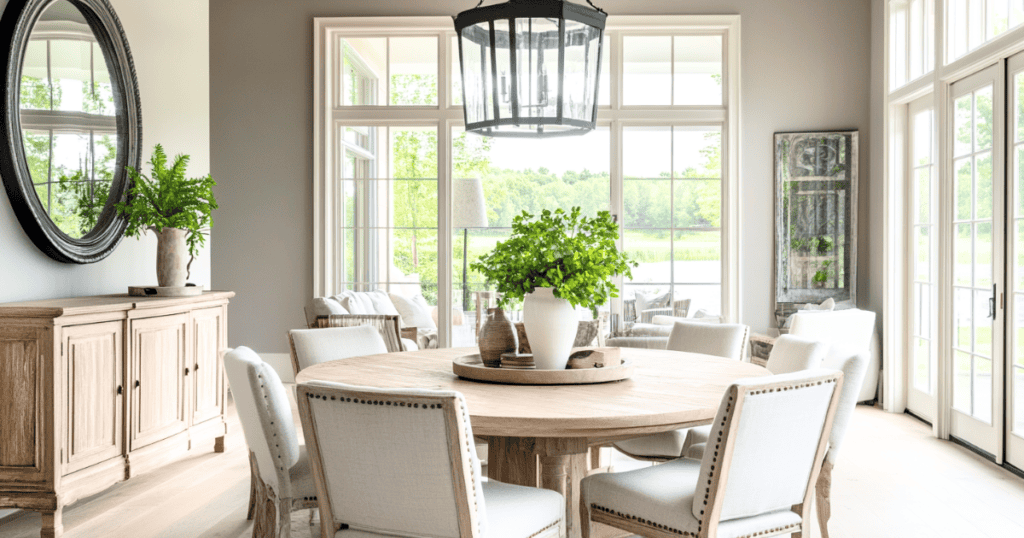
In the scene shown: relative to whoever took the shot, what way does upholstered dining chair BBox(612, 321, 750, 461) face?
facing the viewer and to the left of the viewer

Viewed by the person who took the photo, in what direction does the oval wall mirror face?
facing the viewer and to the right of the viewer

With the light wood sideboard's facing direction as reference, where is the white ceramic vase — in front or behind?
in front

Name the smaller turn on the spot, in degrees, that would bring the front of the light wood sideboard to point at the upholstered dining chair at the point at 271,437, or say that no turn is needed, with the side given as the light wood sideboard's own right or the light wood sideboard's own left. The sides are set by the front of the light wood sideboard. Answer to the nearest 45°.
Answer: approximately 45° to the light wood sideboard's own right

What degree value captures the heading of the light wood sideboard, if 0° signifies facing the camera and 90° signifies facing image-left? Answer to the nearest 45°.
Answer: approximately 315°

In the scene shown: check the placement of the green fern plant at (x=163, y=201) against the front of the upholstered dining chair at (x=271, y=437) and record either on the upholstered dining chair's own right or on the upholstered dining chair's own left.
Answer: on the upholstered dining chair's own left

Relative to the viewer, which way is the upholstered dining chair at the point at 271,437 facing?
to the viewer's right

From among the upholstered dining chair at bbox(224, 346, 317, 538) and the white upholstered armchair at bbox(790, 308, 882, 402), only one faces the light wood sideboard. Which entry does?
the white upholstered armchair at bbox(790, 308, 882, 402)

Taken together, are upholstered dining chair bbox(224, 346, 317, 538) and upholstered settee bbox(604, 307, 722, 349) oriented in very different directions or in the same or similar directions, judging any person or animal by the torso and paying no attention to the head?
very different directions

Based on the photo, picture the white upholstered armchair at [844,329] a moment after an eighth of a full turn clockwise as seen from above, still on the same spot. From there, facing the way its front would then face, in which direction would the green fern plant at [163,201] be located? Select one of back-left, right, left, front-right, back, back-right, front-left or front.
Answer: front-left

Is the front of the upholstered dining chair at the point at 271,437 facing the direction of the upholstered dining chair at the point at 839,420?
yes

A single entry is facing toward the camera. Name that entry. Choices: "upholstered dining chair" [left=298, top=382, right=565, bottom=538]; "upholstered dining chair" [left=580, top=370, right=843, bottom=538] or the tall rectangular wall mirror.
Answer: the tall rectangular wall mirror

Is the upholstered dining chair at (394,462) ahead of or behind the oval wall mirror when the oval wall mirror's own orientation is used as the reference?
ahead

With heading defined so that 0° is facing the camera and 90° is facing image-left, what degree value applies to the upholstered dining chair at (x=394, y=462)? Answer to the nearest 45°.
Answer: approximately 225°

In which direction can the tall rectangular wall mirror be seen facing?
toward the camera

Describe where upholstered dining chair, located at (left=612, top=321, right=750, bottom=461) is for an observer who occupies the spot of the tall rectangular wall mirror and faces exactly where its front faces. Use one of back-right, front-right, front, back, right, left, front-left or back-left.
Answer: front

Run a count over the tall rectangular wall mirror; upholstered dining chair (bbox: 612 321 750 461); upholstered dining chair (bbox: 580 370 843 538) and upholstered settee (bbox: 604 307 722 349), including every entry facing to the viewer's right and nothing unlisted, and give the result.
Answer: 0
